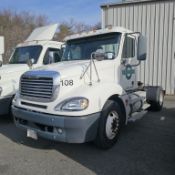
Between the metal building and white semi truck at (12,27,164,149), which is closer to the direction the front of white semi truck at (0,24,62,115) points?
the white semi truck

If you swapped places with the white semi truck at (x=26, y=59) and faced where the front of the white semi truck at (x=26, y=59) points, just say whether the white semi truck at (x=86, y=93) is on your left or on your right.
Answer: on your left

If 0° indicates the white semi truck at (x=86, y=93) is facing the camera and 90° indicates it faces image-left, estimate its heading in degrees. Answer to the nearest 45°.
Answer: approximately 45°

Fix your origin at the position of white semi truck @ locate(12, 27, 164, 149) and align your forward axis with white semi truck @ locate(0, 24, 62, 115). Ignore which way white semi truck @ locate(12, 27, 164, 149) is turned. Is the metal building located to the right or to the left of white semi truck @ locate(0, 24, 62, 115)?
right

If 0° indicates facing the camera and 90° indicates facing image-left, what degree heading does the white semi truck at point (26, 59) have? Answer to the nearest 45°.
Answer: approximately 45°

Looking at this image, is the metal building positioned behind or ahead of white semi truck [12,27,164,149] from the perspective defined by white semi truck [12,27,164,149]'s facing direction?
behind

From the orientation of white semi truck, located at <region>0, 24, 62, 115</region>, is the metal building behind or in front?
behind
